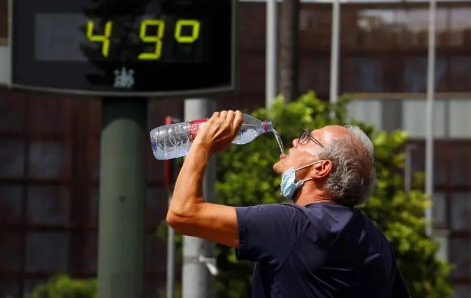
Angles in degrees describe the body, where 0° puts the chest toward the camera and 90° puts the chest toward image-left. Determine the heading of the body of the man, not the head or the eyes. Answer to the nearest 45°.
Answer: approximately 135°

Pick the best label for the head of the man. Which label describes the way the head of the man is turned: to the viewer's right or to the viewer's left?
to the viewer's left

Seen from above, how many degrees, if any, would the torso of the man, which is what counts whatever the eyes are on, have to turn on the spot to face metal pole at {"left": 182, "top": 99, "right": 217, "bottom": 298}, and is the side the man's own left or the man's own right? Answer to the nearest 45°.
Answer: approximately 45° to the man's own right
